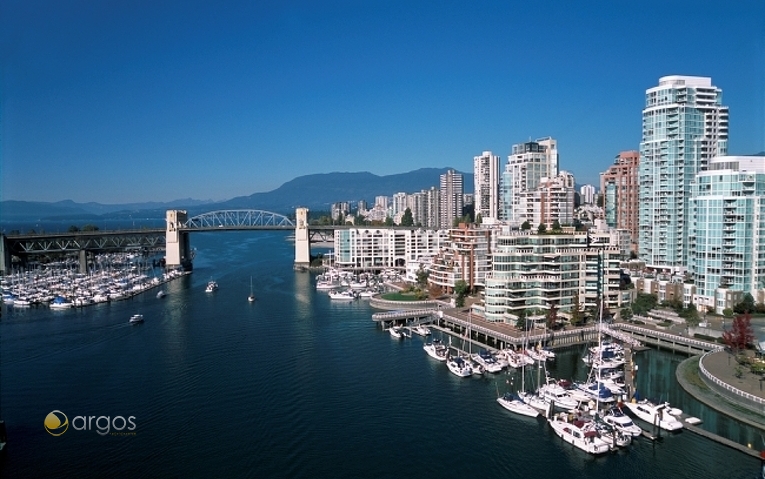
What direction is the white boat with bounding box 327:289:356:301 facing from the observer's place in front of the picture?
facing to the left of the viewer

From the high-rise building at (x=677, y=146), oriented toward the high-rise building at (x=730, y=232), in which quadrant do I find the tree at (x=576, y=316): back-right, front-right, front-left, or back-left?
front-right

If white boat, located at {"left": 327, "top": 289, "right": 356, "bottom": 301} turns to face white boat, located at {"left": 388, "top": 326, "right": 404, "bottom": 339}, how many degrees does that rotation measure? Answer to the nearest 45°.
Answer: approximately 90° to its left

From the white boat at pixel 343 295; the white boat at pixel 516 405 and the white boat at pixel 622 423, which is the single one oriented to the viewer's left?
the white boat at pixel 343 295

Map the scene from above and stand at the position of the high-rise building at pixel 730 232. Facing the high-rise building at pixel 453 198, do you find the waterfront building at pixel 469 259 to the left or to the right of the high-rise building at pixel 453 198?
left

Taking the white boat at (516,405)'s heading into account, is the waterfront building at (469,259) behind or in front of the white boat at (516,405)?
behind

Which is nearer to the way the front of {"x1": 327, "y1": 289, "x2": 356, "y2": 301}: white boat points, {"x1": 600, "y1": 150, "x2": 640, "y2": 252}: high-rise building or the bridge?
the bridge

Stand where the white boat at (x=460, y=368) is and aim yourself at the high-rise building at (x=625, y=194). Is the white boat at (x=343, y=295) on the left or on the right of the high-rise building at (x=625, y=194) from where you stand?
left

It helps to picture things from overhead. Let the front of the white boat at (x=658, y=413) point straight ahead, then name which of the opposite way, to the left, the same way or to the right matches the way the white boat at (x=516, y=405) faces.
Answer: the opposite way

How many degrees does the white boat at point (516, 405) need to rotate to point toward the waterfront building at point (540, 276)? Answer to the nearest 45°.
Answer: approximately 135° to its left

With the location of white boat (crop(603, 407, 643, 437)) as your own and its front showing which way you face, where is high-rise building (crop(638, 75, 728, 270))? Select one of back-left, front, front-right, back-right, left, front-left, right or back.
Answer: back-left

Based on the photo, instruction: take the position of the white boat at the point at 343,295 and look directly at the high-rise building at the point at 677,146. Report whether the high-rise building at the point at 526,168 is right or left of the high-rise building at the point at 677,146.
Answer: left
